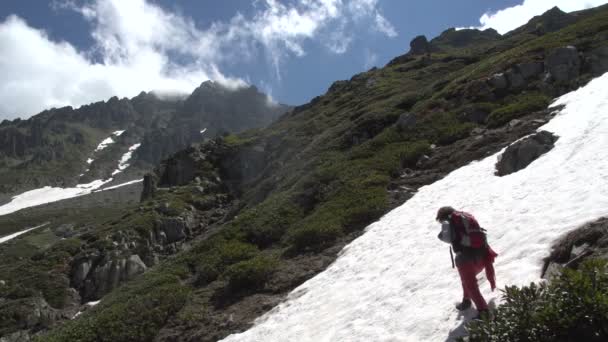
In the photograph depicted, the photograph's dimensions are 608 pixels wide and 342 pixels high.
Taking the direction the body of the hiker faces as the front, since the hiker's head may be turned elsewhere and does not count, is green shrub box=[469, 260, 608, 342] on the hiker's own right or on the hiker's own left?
on the hiker's own left

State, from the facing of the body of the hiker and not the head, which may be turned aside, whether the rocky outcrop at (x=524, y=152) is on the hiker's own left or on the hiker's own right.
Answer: on the hiker's own right

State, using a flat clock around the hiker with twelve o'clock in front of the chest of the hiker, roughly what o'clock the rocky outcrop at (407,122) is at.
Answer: The rocky outcrop is roughly at 3 o'clock from the hiker.

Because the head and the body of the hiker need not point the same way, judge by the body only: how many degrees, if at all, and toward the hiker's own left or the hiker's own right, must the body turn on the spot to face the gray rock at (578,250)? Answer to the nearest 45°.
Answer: approximately 180°

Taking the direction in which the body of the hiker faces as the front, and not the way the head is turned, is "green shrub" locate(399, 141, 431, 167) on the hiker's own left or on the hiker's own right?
on the hiker's own right

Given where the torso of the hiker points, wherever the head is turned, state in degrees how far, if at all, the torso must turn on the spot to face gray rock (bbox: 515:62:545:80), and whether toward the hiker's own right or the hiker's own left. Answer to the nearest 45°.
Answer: approximately 90° to the hiker's own right

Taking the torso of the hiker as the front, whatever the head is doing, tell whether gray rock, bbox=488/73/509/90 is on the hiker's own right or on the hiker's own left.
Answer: on the hiker's own right

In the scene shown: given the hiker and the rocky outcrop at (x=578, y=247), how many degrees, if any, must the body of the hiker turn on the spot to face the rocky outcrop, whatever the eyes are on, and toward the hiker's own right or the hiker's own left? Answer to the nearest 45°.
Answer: approximately 180°

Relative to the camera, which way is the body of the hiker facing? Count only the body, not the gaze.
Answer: to the viewer's left

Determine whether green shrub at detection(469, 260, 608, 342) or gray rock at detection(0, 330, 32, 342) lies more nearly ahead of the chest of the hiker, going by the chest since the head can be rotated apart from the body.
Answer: the gray rock
